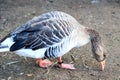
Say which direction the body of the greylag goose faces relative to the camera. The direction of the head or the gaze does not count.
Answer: to the viewer's right
